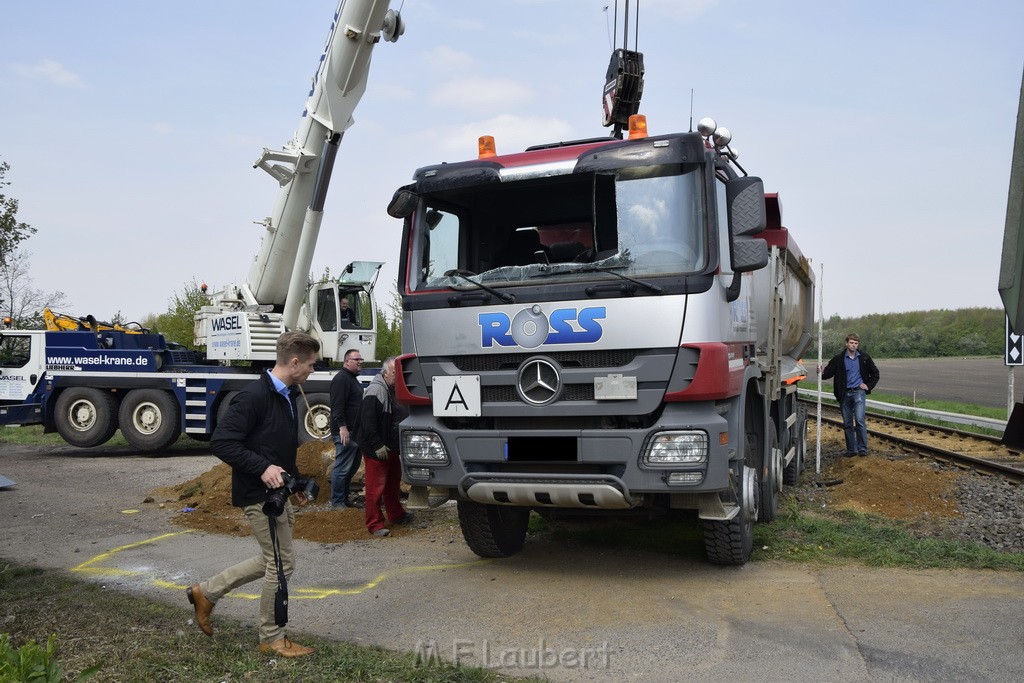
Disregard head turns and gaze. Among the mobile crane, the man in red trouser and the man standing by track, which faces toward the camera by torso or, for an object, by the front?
the man standing by track

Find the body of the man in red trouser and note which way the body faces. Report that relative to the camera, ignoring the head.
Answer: to the viewer's right

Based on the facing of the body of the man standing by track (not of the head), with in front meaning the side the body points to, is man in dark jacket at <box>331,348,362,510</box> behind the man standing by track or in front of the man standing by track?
in front

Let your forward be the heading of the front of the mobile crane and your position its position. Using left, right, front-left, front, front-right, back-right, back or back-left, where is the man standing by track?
back-left

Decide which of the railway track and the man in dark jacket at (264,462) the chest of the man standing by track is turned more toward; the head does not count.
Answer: the man in dark jacket

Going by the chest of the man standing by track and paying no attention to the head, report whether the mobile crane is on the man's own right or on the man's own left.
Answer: on the man's own right

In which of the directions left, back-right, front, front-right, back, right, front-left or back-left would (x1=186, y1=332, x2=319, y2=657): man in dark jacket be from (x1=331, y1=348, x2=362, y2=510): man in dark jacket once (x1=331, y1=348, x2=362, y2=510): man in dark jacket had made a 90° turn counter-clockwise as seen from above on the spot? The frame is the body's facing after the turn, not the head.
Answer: back

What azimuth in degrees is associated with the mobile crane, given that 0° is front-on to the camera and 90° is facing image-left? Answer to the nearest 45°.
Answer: approximately 90°

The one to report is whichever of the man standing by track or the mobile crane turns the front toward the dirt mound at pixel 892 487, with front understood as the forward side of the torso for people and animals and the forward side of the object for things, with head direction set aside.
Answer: the man standing by track
